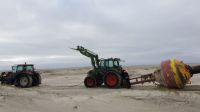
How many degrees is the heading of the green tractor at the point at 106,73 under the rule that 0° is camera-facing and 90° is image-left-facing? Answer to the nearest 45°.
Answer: approximately 90°

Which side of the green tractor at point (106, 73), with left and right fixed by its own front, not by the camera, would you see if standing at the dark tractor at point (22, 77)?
front
